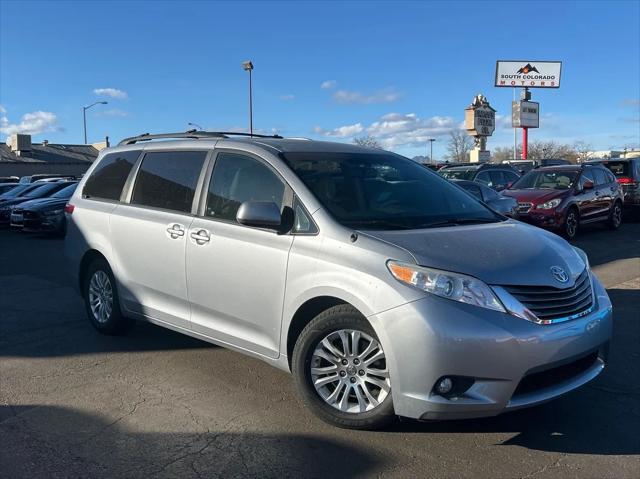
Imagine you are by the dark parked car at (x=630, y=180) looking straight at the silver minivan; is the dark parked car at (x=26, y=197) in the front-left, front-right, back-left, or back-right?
front-right

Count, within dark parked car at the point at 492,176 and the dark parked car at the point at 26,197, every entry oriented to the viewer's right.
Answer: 0

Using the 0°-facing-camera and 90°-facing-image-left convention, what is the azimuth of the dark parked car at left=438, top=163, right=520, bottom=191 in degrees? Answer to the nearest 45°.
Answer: approximately 45°

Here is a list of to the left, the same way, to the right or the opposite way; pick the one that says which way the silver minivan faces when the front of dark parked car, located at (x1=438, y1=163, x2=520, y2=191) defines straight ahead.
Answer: to the left

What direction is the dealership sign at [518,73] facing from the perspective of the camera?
toward the camera

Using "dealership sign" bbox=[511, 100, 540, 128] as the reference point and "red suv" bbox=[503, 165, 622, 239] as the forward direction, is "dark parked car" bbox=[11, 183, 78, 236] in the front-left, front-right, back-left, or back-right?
front-right

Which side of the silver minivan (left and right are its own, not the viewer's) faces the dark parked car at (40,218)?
back

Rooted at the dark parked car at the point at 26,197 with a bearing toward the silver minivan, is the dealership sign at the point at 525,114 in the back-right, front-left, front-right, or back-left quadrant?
back-left

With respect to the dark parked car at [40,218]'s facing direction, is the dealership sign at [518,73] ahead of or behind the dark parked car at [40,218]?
behind

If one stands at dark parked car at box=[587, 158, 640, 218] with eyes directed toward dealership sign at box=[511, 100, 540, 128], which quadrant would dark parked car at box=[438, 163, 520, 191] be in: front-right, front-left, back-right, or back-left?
front-left

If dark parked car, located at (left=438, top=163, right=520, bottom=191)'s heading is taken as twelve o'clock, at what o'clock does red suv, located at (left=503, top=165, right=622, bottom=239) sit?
The red suv is roughly at 10 o'clock from the dark parked car.

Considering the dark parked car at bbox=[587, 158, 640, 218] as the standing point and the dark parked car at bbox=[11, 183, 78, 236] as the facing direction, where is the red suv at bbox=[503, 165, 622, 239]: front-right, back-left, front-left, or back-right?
front-left

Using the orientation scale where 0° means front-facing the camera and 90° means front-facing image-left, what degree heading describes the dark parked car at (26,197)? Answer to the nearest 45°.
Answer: approximately 45°

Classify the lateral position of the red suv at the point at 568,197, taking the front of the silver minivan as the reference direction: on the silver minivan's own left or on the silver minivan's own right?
on the silver minivan's own left
